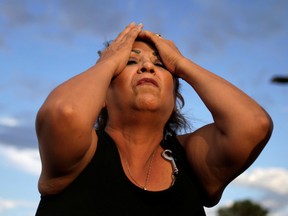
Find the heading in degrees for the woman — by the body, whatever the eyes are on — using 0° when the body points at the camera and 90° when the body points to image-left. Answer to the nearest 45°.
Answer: approximately 0°
